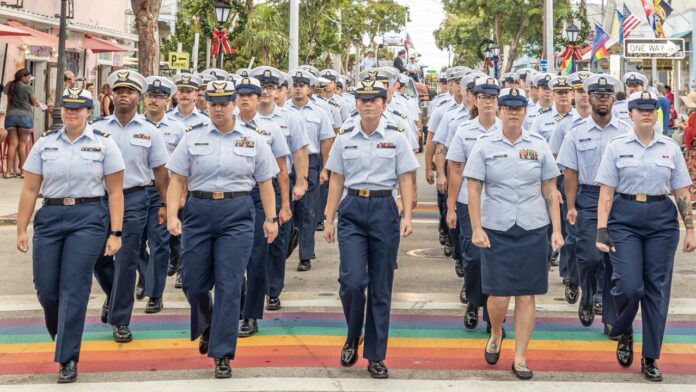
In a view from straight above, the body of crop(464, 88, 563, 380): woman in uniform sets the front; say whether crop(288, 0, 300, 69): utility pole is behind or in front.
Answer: behind

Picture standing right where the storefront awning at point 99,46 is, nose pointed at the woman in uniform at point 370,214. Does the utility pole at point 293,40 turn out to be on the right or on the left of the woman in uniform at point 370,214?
left

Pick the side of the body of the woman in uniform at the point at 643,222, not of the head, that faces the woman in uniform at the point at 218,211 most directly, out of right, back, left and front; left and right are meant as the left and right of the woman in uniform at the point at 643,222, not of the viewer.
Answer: right

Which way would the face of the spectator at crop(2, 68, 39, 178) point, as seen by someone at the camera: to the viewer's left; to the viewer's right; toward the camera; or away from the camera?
to the viewer's right

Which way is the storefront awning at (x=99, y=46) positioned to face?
to the viewer's right
